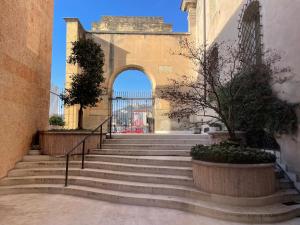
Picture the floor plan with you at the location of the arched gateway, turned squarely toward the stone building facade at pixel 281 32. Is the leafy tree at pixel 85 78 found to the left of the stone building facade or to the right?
right

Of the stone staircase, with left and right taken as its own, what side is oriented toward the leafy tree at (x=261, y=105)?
left

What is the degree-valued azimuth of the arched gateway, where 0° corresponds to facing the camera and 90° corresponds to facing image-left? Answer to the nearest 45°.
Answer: approximately 0°

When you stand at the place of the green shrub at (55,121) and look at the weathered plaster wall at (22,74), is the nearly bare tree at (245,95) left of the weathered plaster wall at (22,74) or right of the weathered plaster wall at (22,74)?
left

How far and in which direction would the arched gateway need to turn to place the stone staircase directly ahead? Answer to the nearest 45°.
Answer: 0° — it already faces it

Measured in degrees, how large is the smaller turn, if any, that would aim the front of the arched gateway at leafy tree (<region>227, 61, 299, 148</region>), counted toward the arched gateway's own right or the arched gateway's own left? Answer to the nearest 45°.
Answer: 0° — it already faces it

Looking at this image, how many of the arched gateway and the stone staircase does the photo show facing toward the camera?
2

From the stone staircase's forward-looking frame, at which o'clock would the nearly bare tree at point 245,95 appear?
The nearly bare tree is roughly at 9 o'clock from the stone staircase.

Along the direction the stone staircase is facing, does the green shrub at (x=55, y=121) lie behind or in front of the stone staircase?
behind
